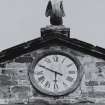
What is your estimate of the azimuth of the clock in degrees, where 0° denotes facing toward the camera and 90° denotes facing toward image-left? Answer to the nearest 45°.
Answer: approximately 0°
